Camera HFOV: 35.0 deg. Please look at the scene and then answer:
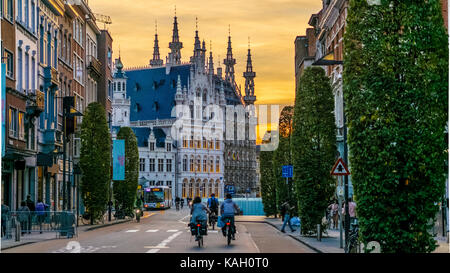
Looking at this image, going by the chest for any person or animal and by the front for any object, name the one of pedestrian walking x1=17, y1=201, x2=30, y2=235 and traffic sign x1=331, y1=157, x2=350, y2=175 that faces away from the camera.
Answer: the pedestrian walking

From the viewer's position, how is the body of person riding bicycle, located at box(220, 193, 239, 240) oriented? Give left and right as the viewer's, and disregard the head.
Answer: facing away from the viewer

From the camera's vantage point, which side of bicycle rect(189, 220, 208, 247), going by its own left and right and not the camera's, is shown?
back

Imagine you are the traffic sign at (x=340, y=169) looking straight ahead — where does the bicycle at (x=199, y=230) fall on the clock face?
The bicycle is roughly at 3 o'clock from the traffic sign.

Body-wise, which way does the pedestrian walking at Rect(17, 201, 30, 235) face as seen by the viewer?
away from the camera
